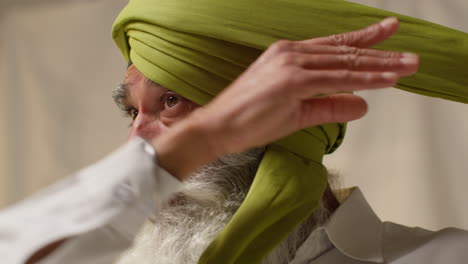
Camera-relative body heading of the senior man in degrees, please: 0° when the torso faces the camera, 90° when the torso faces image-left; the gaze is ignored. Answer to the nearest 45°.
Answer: approximately 45°
